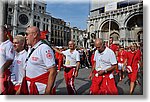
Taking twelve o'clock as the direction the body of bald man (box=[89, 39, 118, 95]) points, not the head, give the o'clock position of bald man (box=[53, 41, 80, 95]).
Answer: bald man (box=[53, 41, 80, 95]) is roughly at 3 o'clock from bald man (box=[89, 39, 118, 95]).

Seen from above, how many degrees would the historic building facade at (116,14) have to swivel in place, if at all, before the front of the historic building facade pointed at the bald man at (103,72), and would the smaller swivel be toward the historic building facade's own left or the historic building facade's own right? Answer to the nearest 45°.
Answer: approximately 45° to the historic building facade's own left

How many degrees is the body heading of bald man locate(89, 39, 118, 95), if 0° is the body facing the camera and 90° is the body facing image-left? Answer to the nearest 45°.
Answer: approximately 45°

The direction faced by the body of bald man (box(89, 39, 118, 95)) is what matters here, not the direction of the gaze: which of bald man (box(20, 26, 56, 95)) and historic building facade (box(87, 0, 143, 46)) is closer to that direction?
the bald man

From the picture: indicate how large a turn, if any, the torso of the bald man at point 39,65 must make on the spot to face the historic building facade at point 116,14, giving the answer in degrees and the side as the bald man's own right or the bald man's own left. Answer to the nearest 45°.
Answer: approximately 180°

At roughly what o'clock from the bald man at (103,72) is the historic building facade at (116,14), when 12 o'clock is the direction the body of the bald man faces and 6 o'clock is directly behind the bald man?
The historic building facade is roughly at 5 o'clock from the bald man.

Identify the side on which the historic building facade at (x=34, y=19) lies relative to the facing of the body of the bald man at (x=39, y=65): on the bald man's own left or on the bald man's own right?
on the bald man's own right

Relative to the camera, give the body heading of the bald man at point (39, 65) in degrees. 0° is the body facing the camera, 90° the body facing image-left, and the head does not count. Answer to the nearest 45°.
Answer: approximately 45°
